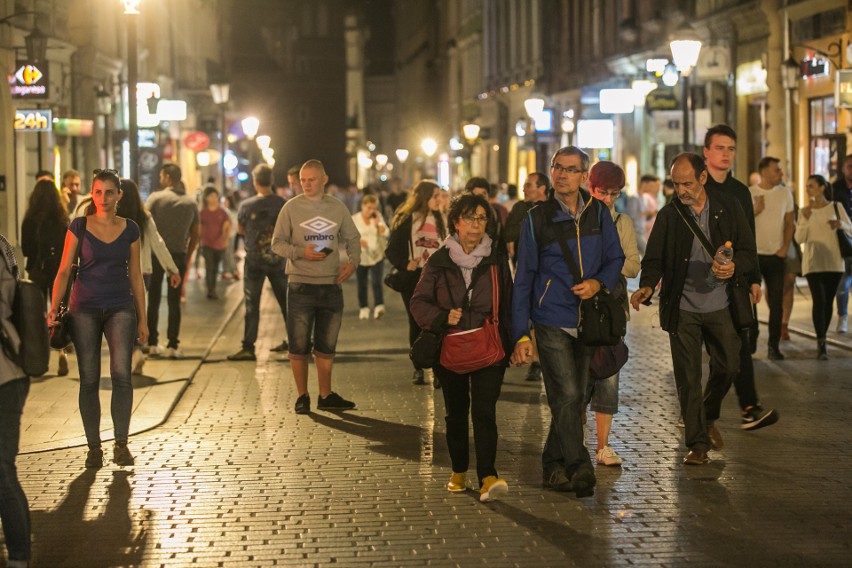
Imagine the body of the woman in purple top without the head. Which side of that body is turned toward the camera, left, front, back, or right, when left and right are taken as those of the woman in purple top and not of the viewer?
front

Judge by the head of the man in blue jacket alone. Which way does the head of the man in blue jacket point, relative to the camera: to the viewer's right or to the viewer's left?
to the viewer's left

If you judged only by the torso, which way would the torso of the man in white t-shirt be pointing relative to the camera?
toward the camera

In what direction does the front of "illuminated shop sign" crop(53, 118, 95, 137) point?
toward the camera

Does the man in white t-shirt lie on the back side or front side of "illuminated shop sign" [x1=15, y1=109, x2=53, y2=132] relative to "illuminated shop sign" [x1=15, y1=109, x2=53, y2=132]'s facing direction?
on the front side

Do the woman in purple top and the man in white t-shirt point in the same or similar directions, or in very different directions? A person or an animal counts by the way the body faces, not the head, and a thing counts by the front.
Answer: same or similar directions

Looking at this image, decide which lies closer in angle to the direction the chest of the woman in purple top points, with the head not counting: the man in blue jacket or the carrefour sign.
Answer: the man in blue jacket

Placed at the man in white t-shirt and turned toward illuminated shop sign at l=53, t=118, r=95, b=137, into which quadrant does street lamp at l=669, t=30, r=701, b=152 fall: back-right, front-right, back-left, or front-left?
front-right

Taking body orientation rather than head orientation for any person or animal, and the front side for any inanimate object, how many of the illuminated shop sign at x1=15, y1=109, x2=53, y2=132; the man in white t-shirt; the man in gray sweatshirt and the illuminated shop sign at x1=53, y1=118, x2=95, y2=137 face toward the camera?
4

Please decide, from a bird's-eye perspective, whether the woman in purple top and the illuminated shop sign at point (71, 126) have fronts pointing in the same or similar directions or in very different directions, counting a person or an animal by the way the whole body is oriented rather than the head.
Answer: same or similar directions

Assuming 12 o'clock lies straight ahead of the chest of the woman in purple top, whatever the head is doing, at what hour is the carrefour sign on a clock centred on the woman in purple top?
The carrefour sign is roughly at 6 o'clock from the woman in purple top.

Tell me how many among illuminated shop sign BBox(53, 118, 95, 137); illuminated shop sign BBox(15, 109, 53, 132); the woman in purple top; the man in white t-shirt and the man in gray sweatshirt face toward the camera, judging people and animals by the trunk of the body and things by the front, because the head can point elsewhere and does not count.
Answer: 5
